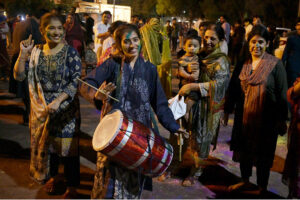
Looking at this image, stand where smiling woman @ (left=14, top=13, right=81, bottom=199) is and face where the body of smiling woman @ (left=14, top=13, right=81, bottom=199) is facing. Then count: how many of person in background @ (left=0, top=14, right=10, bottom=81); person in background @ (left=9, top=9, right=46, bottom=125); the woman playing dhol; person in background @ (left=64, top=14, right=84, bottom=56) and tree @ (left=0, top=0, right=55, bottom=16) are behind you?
4

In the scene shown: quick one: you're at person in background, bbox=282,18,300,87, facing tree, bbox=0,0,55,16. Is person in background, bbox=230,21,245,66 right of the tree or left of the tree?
right

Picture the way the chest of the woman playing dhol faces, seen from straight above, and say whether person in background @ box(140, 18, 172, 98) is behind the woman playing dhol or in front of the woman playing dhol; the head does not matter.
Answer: behind

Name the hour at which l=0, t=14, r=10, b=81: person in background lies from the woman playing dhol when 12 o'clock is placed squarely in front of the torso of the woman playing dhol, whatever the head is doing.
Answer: The person in background is roughly at 5 o'clock from the woman playing dhol.

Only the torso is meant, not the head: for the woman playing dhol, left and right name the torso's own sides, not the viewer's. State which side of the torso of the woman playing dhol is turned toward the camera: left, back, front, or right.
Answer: front

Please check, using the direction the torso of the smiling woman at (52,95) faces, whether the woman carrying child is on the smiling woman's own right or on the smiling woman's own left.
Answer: on the smiling woman's own left

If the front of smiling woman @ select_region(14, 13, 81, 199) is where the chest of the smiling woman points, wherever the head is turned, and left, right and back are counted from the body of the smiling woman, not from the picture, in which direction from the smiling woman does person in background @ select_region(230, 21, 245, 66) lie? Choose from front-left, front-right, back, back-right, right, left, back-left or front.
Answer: back-left

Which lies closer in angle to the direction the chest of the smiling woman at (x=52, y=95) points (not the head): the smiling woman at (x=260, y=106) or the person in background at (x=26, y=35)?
the smiling woman

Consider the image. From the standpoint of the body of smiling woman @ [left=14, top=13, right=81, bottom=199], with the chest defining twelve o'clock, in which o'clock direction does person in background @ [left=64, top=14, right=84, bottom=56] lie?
The person in background is roughly at 6 o'clock from the smiling woman.

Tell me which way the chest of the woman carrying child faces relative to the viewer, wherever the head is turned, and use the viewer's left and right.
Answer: facing the viewer and to the left of the viewer

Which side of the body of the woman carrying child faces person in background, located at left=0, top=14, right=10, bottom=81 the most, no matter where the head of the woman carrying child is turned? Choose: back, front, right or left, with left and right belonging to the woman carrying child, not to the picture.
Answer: right

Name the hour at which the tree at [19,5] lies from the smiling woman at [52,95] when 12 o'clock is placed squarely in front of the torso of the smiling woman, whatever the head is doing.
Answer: The tree is roughly at 6 o'clock from the smiling woman.

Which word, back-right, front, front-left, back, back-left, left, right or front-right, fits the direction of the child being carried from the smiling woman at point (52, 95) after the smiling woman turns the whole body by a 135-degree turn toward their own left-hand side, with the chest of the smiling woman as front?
front-right

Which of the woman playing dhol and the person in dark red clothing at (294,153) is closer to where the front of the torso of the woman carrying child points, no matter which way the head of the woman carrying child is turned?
the woman playing dhol

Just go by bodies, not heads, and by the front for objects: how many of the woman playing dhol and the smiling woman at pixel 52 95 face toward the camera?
2
